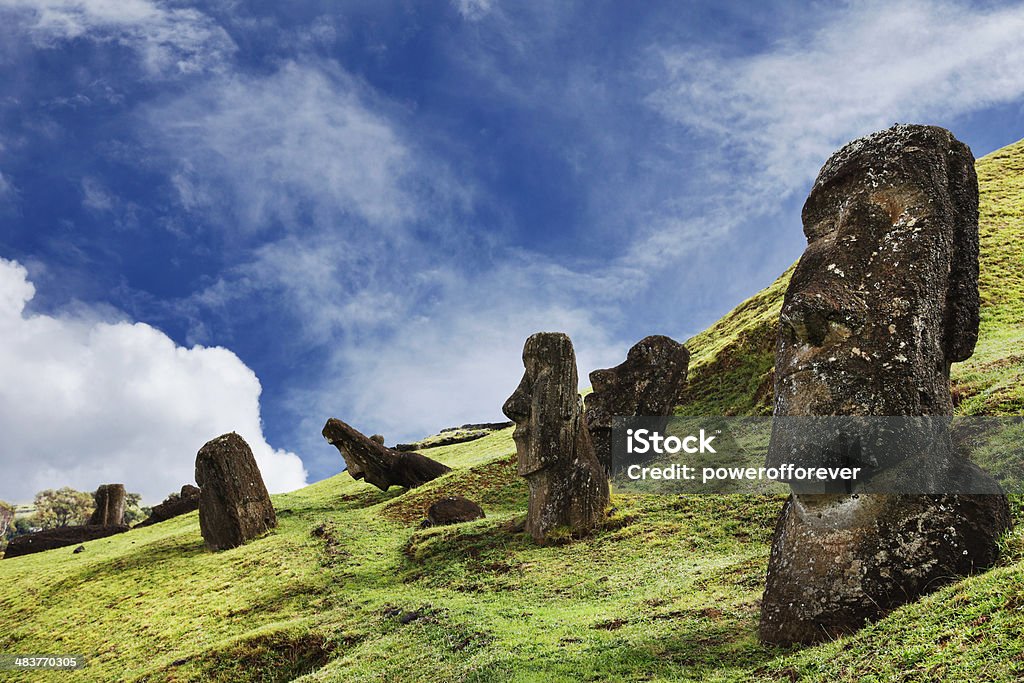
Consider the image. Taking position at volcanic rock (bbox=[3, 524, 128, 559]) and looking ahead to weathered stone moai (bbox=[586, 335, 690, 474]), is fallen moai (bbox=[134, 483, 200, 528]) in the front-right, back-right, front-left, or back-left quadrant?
front-left

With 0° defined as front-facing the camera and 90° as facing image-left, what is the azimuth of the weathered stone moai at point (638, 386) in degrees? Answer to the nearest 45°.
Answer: approximately 90°

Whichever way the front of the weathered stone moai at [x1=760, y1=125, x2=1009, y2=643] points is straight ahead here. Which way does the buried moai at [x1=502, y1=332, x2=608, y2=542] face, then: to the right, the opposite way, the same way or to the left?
the same way

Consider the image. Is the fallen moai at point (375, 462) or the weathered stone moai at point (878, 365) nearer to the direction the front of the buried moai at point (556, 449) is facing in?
the fallen moai

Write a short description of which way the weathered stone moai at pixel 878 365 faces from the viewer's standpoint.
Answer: facing the viewer and to the left of the viewer

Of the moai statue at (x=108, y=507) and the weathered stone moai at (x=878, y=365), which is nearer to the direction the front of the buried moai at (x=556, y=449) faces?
the moai statue

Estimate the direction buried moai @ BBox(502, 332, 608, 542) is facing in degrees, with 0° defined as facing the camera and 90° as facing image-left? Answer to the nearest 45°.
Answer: approximately 90°

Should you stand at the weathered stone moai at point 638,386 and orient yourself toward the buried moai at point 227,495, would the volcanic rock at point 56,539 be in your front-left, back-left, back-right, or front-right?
front-right

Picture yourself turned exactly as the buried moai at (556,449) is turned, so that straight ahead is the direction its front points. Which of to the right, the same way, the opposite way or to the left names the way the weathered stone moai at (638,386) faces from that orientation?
the same way

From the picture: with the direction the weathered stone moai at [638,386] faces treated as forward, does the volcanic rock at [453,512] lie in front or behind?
in front

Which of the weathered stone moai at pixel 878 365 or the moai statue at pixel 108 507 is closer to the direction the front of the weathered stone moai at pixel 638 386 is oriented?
the moai statue

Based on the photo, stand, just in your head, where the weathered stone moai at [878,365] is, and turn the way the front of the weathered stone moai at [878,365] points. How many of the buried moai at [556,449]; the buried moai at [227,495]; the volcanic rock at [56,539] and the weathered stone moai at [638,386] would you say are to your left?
0

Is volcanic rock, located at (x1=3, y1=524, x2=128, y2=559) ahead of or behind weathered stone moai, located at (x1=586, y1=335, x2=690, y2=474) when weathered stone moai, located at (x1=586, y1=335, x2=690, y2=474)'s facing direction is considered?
ahead

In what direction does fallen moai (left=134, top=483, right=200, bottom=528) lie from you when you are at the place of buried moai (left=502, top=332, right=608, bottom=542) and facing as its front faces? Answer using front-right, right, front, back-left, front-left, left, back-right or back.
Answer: front-right

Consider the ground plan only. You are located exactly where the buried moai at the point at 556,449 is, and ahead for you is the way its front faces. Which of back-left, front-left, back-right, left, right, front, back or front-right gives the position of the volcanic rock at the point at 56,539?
front-right

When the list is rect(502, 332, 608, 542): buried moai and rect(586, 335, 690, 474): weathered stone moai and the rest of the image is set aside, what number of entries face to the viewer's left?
2

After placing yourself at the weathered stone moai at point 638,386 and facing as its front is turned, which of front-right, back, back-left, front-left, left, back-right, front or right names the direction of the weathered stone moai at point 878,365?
left

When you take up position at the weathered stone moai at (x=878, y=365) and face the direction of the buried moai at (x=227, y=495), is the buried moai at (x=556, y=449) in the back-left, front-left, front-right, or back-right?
front-right

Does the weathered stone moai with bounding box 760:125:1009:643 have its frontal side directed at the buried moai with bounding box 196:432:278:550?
no
